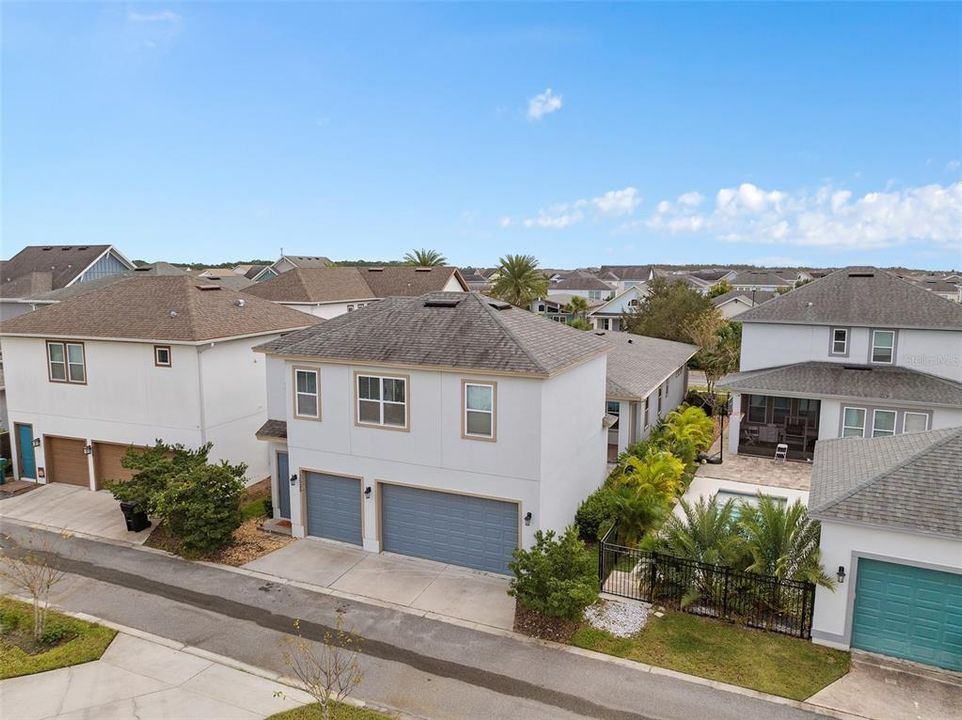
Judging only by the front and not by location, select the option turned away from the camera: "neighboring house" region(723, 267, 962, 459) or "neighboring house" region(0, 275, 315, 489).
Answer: "neighboring house" region(723, 267, 962, 459)

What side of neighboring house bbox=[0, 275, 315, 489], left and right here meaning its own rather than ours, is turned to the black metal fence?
left

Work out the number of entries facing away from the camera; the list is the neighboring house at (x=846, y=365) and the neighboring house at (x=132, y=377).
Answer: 1

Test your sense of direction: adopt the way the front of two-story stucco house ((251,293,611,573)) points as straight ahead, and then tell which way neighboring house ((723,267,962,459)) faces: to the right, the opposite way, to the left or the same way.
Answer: the opposite way

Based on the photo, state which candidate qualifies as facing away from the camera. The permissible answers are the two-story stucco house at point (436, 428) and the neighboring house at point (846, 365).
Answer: the neighboring house

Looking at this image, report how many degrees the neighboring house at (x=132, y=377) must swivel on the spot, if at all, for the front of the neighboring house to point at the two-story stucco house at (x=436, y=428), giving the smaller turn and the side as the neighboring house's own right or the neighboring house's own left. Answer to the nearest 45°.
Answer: approximately 90° to the neighboring house's own left

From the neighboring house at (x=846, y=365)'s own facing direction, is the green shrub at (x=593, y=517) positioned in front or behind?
behind

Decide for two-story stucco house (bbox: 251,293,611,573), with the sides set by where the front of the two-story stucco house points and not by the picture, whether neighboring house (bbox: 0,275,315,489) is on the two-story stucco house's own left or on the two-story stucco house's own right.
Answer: on the two-story stucco house's own right

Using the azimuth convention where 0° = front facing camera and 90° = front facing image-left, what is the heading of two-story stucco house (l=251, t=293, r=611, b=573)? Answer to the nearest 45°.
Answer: approximately 45°

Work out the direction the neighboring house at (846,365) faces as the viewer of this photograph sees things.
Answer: facing away from the viewer

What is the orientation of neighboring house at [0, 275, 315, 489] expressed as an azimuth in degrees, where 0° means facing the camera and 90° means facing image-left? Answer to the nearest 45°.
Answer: approximately 45°

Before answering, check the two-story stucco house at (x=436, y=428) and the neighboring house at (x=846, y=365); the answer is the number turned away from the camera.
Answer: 1

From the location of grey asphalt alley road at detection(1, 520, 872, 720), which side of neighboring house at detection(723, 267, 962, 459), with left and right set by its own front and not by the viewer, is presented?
back

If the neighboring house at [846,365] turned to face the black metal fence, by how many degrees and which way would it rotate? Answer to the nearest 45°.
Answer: approximately 180°
